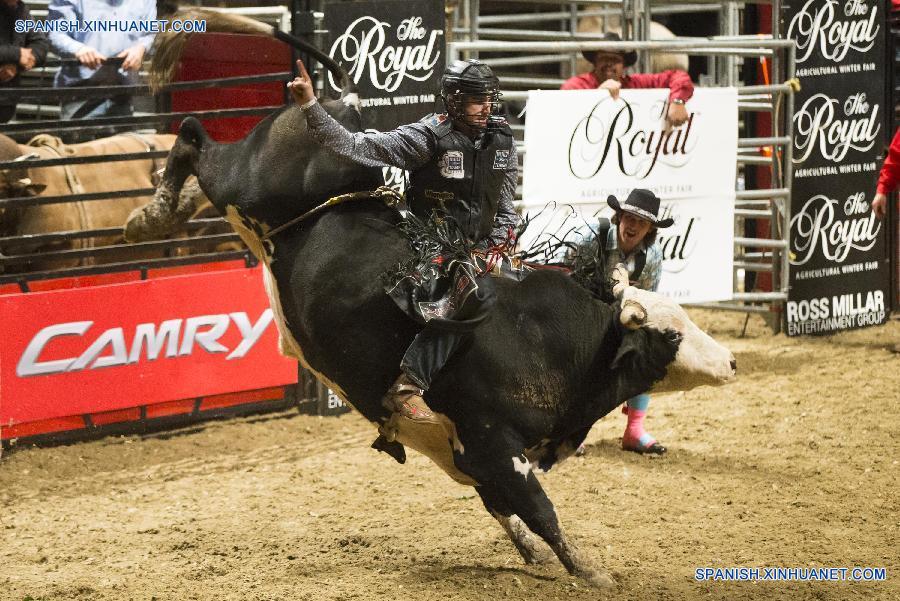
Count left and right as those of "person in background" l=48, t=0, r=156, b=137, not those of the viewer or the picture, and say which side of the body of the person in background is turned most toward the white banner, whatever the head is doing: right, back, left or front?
left

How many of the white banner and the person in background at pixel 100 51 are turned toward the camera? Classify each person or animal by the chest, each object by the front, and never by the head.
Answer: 2

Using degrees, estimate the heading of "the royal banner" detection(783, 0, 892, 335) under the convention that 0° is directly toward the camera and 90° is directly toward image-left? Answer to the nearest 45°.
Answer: approximately 0°

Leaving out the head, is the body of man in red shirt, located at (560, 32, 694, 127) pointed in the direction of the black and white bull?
yes

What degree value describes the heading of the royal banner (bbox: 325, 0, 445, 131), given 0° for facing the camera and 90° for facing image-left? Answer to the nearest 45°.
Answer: approximately 0°

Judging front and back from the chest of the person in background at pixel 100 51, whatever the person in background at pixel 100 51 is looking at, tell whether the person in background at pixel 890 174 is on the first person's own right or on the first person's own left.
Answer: on the first person's own left

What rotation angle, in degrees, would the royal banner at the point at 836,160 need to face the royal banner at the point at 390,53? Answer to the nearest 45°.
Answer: approximately 45° to its right
